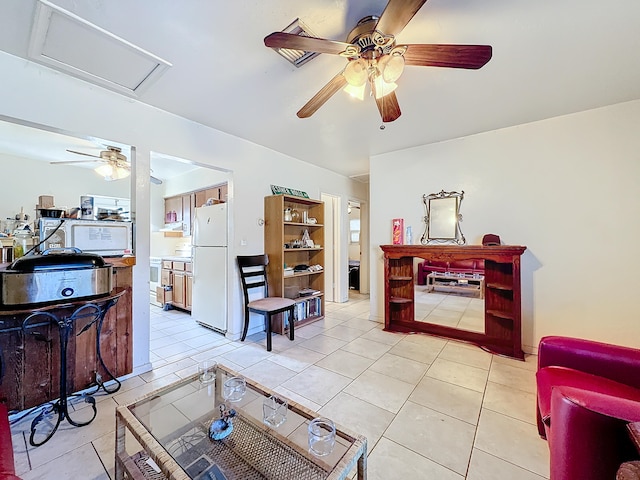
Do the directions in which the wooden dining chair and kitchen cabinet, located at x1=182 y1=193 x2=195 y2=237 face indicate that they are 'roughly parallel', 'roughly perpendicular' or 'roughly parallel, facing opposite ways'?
roughly perpendicular

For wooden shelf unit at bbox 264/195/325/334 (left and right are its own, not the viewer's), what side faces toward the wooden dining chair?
right

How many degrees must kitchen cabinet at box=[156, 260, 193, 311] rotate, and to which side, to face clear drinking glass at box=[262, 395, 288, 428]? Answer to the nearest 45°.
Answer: approximately 45° to its left

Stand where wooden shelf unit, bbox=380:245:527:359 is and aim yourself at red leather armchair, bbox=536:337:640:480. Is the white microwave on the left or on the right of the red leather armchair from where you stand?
right

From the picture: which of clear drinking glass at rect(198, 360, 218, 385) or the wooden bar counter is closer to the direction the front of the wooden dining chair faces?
the clear drinking glass

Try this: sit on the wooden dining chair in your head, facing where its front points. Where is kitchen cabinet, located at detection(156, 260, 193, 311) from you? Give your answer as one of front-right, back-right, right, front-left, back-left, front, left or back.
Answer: back

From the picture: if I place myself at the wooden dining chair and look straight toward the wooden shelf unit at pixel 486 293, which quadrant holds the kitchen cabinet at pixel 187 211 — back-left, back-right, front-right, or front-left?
back-left

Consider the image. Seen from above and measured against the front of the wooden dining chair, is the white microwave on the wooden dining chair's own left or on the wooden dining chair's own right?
on the wooden dining chair's own right
